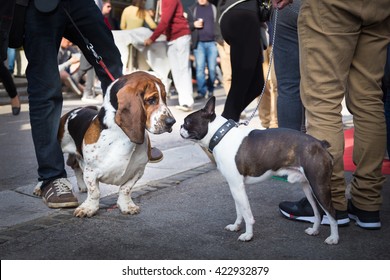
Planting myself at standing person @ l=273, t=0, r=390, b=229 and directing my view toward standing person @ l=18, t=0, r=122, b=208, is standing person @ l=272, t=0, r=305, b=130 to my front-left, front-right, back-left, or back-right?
front-right

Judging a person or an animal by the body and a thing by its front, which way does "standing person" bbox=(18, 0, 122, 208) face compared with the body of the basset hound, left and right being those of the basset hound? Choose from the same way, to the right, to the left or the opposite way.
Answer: the same way

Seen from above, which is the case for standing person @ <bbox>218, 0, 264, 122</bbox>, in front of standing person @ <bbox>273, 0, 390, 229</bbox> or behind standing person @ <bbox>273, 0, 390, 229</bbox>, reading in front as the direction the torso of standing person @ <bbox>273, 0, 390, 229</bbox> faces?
in front

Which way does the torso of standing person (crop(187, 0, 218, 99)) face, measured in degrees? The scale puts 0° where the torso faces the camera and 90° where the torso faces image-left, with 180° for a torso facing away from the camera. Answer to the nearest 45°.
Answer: approximately 0°

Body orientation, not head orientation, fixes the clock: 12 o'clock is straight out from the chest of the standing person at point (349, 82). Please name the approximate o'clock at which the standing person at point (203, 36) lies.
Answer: the standing person at point (203, 36) is roughly at 1 o'clock from the standing person at point (349, 82).

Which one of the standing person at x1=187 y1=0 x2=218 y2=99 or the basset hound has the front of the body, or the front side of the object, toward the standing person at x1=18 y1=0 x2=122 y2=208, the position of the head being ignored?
the standing person at x1=187 y1=0 x2=218 y2=99

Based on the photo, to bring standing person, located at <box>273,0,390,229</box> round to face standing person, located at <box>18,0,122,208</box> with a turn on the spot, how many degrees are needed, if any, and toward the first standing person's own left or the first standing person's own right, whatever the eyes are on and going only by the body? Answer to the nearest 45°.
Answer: approximately 45° to the first standing person's own left

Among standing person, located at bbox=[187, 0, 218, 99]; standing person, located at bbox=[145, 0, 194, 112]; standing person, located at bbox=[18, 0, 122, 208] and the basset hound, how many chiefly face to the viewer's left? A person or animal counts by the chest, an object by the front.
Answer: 1

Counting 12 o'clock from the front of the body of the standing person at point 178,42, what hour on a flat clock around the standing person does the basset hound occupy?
The basset hound is roughly at 9 o'clock from the standing person.

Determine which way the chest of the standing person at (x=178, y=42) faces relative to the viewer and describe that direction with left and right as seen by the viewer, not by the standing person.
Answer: facing to the left of the viewer

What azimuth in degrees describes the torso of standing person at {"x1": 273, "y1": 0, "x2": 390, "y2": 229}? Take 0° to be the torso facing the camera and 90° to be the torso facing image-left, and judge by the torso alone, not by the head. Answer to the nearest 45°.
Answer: approximately 135°

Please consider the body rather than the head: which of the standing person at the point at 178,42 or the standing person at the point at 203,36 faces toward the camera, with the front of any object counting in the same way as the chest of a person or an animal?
the standing person at the point at 203,36

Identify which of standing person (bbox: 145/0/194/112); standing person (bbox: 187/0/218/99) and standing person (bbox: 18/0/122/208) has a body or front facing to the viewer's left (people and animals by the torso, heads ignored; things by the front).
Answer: standing person (bbox: 145/0/194/112)

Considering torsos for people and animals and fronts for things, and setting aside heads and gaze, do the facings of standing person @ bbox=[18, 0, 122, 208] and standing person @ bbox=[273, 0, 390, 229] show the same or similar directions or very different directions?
very different directions

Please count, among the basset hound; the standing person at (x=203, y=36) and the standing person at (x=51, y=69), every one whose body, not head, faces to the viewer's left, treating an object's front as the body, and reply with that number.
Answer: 0

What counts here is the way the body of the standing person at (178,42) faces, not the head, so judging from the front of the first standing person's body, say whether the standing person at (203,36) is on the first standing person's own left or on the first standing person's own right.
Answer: on the first standing person's own right
